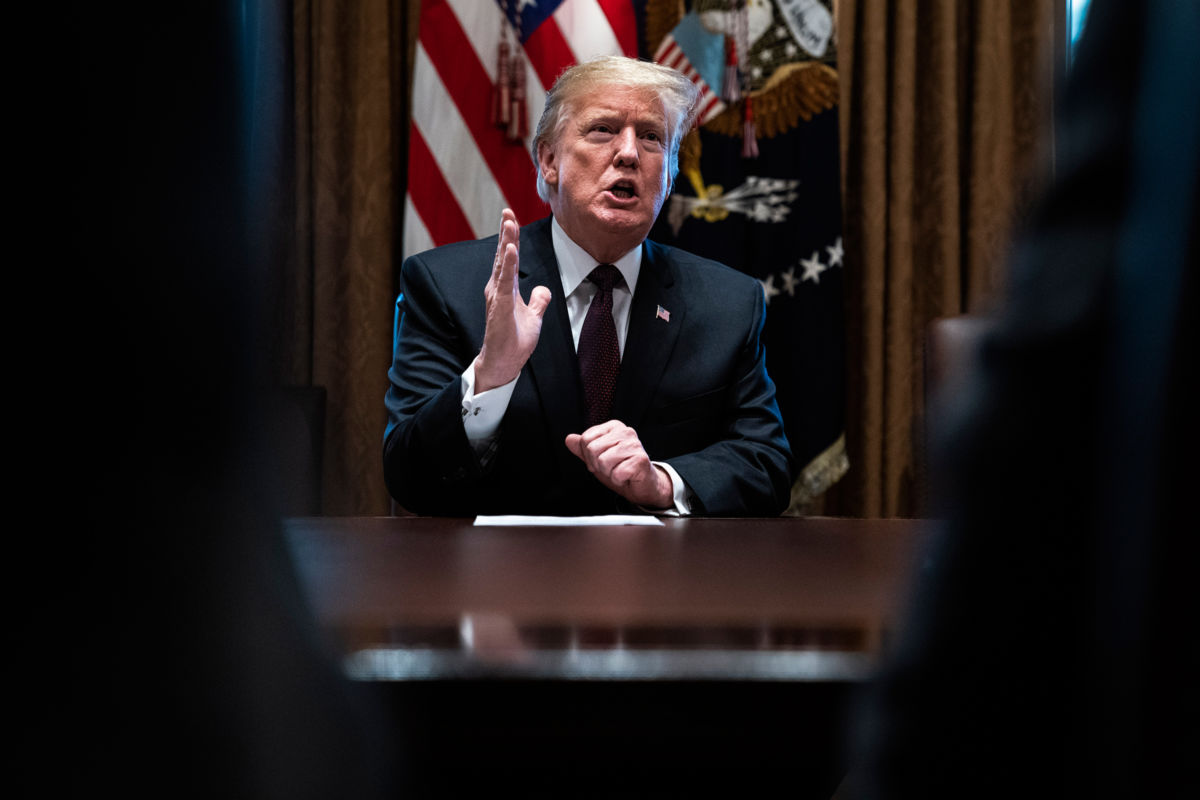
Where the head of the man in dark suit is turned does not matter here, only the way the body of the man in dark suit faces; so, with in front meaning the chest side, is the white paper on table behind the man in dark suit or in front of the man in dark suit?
in front

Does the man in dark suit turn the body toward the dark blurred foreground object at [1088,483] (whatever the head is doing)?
yes

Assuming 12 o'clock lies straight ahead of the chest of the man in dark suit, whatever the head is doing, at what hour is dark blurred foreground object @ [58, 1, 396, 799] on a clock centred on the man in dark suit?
The dark blurred foreground object is roughly at 12 o'clock from the man in dark suit.

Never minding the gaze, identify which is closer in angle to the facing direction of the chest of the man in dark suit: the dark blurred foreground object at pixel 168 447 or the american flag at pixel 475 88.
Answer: the dark blurred foreground object

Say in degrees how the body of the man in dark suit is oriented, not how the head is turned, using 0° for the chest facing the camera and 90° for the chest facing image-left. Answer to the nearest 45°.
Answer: approximately 0°

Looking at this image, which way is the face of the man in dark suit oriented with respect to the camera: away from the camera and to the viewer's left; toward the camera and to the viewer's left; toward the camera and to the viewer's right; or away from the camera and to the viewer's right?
toward the camera and to the viewer's right

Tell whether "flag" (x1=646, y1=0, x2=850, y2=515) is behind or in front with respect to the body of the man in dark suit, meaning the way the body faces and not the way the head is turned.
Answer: behind

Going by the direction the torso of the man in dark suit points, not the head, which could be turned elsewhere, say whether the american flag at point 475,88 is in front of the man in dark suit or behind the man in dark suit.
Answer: behind

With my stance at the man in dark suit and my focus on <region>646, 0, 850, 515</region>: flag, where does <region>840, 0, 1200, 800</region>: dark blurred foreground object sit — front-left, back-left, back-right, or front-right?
back-right
